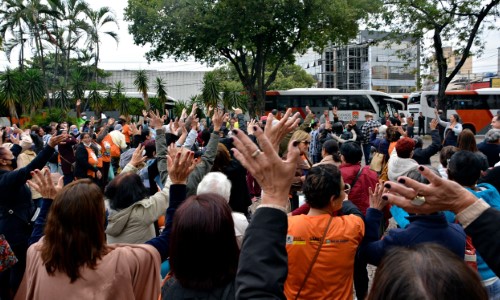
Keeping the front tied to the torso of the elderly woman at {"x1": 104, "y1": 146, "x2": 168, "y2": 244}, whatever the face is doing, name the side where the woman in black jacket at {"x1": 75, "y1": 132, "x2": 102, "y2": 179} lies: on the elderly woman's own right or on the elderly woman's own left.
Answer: on the elderly woman's own left

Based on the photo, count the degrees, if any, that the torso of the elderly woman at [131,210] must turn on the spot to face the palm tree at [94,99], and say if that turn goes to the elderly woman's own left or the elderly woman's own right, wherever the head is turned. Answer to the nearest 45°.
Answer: approximately 45° to the elderly woman's own left

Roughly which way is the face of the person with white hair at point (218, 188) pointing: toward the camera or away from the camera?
away from the camera

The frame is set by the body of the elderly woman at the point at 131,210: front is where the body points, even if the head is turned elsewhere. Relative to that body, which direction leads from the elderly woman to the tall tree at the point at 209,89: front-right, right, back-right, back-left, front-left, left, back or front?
front-left

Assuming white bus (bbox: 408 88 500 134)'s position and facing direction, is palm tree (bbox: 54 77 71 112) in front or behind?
in front

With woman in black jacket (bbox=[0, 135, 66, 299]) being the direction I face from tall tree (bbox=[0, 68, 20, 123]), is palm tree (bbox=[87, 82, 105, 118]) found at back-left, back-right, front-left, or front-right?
back-left

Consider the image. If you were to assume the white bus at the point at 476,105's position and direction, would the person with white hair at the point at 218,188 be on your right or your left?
on your left

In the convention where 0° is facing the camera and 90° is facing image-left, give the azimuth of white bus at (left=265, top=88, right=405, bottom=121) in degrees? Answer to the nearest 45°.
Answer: approximately 315°

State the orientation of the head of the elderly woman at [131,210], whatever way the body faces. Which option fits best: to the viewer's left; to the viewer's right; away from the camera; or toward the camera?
away from the camera

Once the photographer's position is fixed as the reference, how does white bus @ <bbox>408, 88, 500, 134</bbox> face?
facing to the left of the viewer
